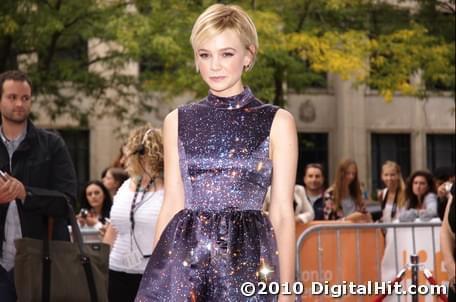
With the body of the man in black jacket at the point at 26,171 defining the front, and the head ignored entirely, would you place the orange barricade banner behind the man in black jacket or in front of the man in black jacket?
behind

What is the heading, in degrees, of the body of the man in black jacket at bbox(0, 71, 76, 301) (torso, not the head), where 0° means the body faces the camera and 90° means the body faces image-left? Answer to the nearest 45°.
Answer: approximately 45°

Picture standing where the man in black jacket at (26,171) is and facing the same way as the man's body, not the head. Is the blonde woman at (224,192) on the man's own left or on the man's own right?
on the man's own left

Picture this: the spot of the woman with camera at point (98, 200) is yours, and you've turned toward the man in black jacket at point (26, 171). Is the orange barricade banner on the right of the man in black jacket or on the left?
left

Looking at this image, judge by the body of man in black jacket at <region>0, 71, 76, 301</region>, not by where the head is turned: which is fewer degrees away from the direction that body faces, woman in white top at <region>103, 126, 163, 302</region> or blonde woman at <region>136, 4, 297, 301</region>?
the blonde woman

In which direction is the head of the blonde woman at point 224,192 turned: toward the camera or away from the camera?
toward the camera
